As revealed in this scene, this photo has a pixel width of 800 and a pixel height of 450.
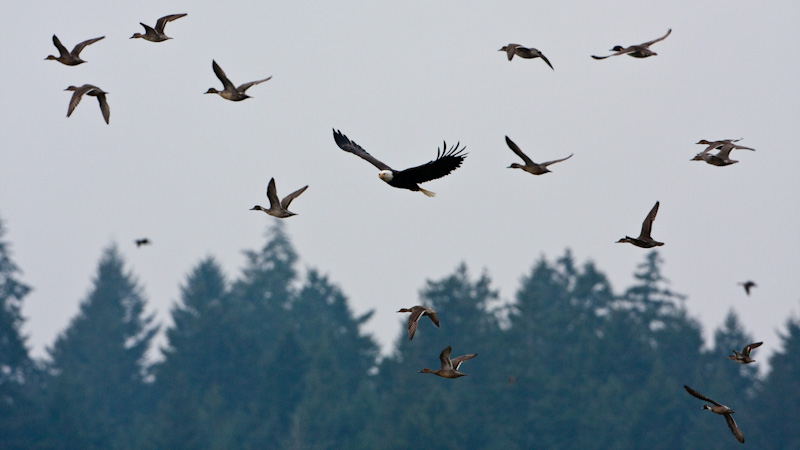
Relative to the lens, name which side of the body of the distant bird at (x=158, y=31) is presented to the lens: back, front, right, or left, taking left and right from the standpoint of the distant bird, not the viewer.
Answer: left

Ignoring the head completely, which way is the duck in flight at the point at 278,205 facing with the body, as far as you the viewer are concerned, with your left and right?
facing to the left of the viewer

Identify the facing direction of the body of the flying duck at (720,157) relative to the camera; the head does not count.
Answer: to the viewer's left

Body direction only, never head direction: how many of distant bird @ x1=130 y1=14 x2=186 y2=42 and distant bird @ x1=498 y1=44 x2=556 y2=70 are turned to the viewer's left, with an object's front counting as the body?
2

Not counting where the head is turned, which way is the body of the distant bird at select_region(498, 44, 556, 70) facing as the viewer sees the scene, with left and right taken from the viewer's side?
facing to the left of the viewer

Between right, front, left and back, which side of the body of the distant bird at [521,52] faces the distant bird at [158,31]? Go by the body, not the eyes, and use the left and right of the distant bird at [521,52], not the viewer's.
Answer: front

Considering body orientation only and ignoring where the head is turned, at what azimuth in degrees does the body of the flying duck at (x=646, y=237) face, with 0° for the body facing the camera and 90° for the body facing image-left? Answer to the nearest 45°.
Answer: approximately 90°

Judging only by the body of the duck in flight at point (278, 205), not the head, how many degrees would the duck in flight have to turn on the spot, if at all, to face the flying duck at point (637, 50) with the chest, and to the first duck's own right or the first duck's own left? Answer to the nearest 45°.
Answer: approximately 180°

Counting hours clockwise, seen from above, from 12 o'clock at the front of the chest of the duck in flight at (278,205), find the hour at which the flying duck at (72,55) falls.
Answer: The flying duck is roughly at 12 o'clock from the duck in flight.

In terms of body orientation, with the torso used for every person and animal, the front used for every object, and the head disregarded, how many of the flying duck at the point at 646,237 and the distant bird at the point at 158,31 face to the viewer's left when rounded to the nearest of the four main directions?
2

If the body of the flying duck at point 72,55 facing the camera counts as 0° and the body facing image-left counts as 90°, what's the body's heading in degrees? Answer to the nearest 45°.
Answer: approximately 90°
